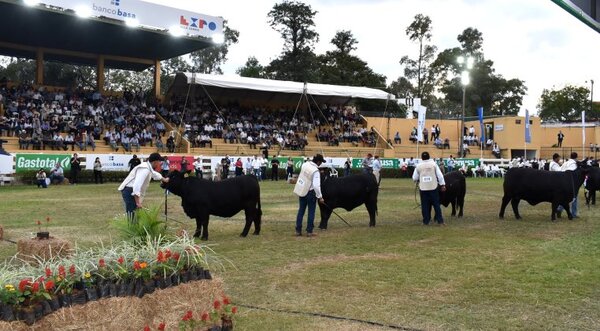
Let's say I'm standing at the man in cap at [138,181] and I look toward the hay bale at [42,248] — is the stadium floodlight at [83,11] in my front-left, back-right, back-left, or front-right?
back-right

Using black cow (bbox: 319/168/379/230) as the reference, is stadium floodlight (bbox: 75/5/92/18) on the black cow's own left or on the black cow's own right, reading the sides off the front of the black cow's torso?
on the black cow's own right

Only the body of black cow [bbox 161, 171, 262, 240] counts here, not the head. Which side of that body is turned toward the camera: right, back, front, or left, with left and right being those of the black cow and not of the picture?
left

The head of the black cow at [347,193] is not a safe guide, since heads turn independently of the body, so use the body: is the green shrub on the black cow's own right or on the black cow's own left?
on the black cow's own left

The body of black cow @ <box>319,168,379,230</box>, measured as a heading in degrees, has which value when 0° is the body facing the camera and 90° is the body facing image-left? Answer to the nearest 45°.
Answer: approximately 90°

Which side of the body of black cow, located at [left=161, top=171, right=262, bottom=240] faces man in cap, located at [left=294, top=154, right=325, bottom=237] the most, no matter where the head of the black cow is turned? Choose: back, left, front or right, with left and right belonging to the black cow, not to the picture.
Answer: back
